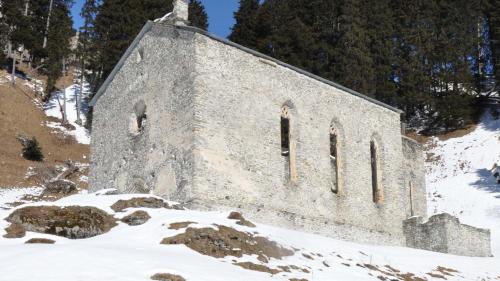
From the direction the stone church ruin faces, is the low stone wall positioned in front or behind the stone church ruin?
behind

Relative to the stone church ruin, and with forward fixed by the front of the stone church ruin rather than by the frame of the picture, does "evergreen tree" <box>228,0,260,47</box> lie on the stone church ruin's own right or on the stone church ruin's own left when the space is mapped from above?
on the stone church ruin's own right

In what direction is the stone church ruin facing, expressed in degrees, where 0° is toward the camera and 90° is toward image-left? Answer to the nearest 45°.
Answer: approximately 45°

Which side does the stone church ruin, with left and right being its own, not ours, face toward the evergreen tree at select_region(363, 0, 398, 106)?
back

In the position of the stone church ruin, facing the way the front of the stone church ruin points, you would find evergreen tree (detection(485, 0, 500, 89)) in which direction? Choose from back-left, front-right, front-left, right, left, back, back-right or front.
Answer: back

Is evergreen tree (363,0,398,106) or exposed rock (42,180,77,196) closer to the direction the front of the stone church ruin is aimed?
the exposed rock
